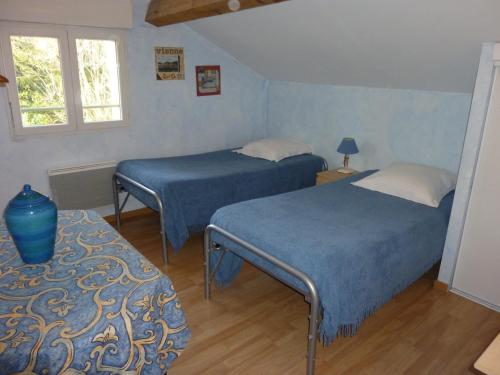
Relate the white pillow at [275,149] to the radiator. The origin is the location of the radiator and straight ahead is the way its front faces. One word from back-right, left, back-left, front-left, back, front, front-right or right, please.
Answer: left

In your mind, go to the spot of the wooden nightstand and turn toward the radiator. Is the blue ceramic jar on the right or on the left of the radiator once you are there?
left

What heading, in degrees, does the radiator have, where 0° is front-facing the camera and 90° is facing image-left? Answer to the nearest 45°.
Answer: approximately 0°

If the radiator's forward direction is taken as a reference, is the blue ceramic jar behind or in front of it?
in front

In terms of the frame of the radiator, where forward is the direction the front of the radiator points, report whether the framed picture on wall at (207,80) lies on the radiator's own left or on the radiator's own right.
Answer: on the radiator's own left

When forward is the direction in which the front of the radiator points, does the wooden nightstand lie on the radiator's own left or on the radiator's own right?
on the radiator's own left
